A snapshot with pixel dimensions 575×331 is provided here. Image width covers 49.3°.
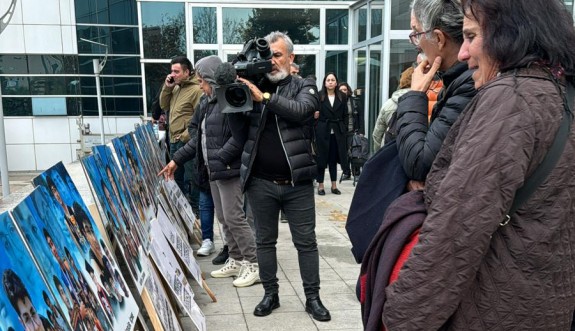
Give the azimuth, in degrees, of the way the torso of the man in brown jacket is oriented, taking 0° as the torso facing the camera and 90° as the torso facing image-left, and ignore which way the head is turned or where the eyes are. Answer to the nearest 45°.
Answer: approximately 45°

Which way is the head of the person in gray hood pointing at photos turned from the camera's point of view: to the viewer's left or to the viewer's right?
to the viewer's left

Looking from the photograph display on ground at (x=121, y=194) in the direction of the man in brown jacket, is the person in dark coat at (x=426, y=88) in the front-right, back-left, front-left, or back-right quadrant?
back-right

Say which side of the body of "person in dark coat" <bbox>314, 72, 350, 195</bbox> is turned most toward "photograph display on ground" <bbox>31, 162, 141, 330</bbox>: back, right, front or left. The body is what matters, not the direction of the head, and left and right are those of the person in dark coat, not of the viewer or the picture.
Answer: front

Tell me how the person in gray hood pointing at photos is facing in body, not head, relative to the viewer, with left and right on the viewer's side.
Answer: facing to the left of the viewer

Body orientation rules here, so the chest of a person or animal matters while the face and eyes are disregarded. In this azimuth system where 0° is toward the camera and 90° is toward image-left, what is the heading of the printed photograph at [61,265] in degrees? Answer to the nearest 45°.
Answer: approximately 315°

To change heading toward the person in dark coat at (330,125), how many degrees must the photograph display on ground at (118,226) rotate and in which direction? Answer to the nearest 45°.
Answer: approximately 90° to its left

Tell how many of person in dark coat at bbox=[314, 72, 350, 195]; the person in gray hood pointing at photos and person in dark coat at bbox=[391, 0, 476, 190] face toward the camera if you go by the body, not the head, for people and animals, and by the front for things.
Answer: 1

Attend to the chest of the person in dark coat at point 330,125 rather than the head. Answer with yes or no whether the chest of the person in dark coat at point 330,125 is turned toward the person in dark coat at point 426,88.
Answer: yes

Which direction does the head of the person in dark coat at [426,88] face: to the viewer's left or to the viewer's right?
to the viewer's left

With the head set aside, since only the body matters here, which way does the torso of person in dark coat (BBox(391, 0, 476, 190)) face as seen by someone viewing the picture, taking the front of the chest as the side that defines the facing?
to the viewer's left

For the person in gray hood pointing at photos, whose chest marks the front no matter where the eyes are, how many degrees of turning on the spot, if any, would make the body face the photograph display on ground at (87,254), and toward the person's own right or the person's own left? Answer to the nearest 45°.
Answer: approximately 90° to the person's own left

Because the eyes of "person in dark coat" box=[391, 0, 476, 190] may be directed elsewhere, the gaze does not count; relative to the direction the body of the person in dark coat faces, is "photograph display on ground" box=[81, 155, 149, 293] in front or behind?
in front

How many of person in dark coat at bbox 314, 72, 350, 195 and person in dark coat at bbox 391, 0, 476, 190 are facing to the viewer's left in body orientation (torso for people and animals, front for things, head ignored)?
1

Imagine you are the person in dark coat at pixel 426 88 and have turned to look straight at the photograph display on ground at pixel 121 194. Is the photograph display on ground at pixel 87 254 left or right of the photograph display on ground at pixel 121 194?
left

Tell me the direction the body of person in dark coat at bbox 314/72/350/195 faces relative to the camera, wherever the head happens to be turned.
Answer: toward the camera
